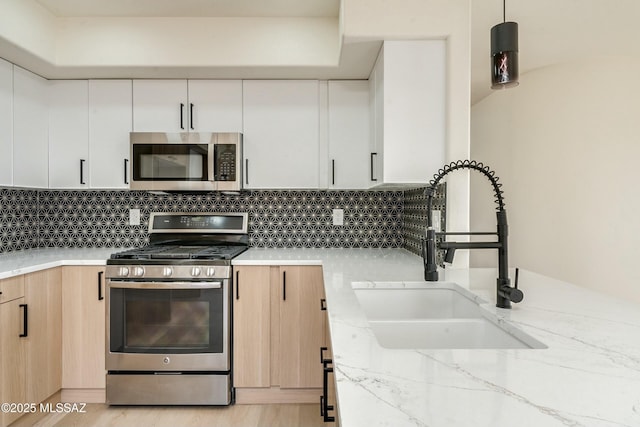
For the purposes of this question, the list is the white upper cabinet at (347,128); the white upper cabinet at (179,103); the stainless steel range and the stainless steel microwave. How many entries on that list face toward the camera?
4

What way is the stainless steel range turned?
toward the camera

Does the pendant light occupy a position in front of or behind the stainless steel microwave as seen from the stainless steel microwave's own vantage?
in front

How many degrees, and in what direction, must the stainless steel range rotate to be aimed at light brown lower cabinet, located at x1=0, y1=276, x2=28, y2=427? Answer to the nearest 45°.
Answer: approximately 90° to its right

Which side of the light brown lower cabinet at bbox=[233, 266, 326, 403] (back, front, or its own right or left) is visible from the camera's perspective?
front

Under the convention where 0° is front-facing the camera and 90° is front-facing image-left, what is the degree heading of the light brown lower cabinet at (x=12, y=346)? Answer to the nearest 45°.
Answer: approximately 315°

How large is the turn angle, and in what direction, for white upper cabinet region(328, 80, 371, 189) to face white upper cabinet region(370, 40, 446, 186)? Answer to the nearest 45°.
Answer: approximately 45° to its left

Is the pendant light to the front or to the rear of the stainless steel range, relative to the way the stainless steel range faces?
to the front
